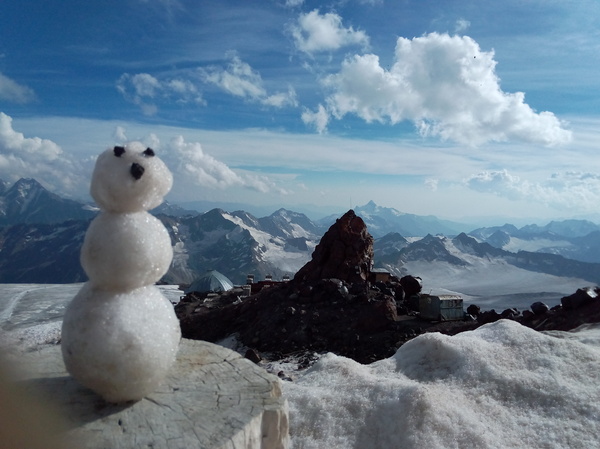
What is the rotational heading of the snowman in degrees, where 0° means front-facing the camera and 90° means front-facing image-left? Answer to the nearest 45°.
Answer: approximately 0°

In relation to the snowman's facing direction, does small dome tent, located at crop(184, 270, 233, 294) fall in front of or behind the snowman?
behind

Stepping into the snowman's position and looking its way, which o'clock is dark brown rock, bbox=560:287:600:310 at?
The dark brown rock is roughly at 8 o'clock from the snowman.

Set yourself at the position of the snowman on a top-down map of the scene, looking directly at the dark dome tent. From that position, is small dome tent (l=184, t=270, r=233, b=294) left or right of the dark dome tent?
left

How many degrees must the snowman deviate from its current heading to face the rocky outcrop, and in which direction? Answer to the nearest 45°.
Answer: approximately 135° to its left

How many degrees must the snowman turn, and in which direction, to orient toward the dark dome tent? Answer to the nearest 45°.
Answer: approximately 135° to its left
